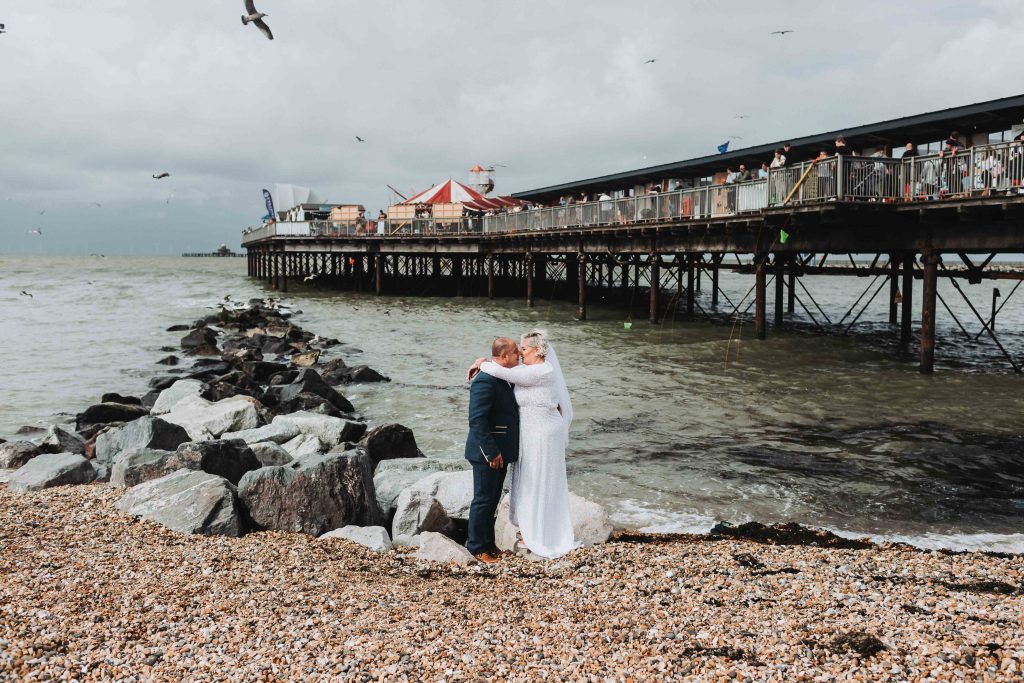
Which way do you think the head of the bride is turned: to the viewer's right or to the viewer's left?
to the viewer's left

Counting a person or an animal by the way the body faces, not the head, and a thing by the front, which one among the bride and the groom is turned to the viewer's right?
the groom

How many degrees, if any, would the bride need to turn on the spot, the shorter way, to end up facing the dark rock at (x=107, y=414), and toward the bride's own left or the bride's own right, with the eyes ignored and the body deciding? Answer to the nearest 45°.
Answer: approximately 45° to the bride's own right

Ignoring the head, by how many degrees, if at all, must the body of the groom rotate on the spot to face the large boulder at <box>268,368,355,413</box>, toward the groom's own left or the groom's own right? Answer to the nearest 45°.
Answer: approximately 90° to the groom's own left

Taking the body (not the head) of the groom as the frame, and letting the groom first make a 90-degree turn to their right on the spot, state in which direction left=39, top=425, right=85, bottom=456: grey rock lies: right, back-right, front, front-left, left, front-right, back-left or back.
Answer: back-right

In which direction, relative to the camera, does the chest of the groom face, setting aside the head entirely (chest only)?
to the viewer's right

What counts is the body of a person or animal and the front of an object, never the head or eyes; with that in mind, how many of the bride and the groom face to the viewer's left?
1

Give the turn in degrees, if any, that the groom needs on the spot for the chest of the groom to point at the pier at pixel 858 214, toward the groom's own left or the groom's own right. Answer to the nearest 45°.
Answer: approximately 45° to the groom's own left

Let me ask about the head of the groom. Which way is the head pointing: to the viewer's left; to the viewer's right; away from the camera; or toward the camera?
to the viewer's right

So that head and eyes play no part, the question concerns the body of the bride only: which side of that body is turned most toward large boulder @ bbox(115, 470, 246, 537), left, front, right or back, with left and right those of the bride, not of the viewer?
front

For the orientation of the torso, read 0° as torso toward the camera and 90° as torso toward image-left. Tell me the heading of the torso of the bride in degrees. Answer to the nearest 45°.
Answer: approximately 90°

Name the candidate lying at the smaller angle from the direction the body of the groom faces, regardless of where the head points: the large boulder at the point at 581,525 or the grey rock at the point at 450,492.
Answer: the large boulder
